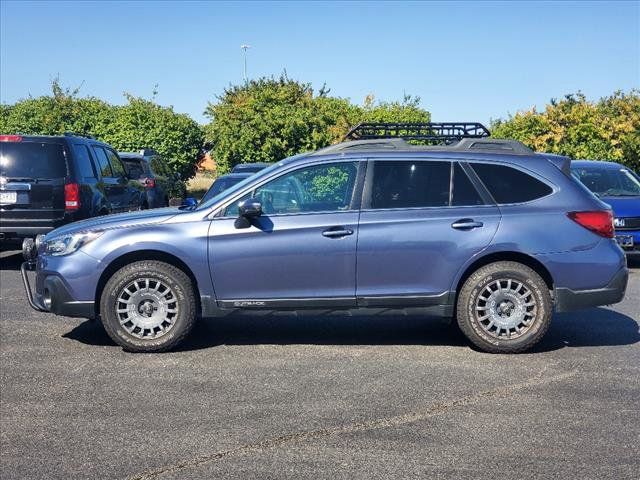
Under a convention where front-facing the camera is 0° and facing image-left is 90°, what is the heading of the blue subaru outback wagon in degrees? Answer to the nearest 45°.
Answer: approximately 90°

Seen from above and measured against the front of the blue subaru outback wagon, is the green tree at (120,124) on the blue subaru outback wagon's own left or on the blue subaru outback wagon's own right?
on the blue subaru outback wagon's own right

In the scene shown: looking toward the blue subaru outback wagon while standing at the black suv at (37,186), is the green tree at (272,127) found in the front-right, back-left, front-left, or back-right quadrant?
back-left

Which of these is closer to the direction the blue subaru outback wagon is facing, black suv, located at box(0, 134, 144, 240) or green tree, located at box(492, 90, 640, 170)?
the black suv

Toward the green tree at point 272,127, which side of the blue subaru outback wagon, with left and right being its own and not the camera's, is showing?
right

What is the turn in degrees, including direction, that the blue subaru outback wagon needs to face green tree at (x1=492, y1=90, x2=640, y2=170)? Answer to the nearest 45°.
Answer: approximately 135° to its right

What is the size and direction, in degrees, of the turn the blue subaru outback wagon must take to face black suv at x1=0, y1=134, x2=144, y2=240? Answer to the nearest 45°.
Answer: approximately 45° to its right
